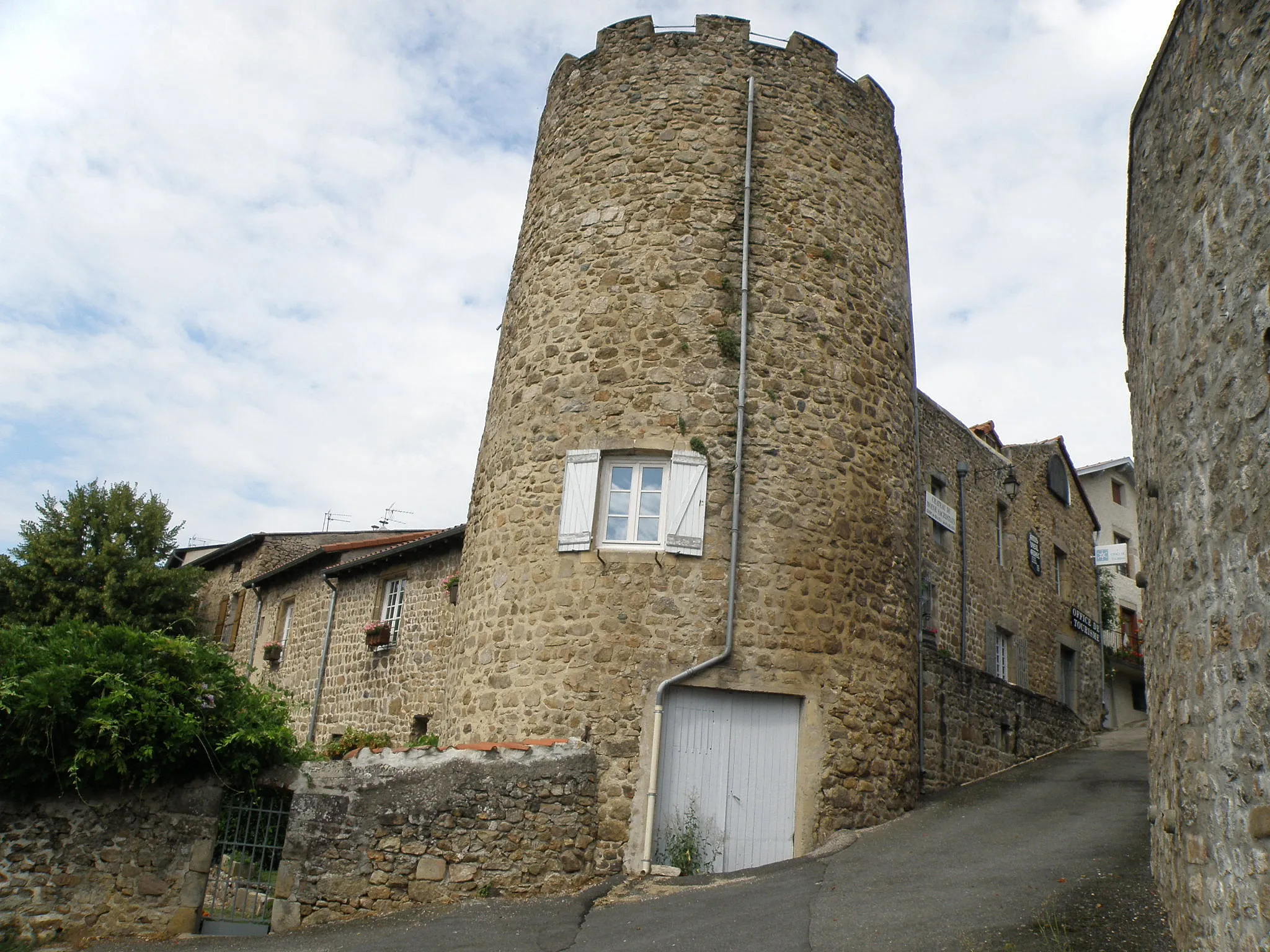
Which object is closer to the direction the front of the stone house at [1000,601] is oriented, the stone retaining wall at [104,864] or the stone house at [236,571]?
the stone retaining wall

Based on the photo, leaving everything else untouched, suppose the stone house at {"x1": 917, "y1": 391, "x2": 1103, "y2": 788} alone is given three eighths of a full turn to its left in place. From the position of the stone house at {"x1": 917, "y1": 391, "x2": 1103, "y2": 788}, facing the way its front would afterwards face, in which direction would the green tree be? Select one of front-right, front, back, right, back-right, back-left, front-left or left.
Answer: left

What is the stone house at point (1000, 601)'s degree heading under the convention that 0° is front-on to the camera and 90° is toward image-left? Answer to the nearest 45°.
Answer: approximately 315°

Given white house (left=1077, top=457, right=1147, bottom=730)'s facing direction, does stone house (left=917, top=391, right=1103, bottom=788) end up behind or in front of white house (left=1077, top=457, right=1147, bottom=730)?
in front

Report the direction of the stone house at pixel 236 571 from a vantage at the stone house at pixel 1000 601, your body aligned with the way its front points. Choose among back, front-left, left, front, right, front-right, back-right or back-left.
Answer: back-right

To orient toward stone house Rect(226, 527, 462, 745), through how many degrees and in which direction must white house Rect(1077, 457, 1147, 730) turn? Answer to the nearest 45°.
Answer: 0° — it already faces it

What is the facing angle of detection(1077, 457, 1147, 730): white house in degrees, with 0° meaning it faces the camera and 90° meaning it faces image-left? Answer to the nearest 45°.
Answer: approximately 45°

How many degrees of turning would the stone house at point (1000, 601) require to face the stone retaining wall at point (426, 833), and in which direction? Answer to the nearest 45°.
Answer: approximately 90° to its right

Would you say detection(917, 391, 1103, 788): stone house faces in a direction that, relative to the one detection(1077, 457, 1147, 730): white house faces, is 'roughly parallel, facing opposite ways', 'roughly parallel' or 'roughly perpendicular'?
roughly perpendicular

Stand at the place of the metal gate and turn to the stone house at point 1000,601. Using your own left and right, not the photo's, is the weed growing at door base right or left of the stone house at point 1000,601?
right

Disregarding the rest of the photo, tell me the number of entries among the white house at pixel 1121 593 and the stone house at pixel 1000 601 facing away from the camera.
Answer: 0
